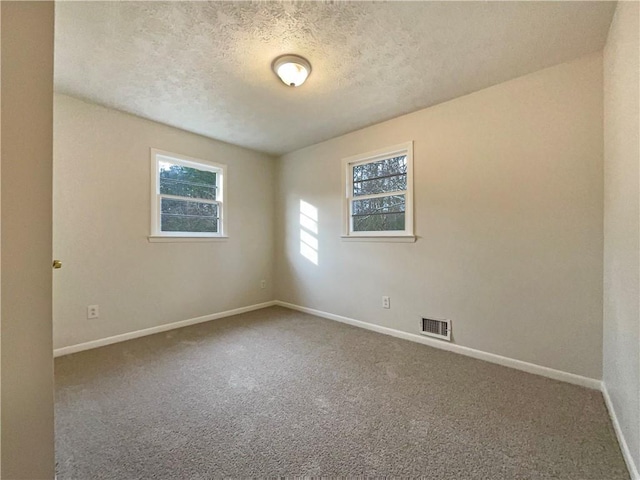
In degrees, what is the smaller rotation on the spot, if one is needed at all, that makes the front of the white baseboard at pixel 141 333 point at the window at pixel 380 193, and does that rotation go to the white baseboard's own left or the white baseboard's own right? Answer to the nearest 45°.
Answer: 0° — it already faces it

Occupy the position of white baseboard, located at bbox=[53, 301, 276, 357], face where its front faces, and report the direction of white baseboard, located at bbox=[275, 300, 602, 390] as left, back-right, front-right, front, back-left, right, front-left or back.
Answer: front

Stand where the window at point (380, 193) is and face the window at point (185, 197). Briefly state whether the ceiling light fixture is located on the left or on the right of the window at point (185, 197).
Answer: left

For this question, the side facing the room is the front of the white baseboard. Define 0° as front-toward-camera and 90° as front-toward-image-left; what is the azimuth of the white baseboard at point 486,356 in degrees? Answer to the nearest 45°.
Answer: approximately 45°

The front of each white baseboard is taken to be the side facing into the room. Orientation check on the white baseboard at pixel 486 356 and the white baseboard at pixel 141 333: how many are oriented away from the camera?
0
